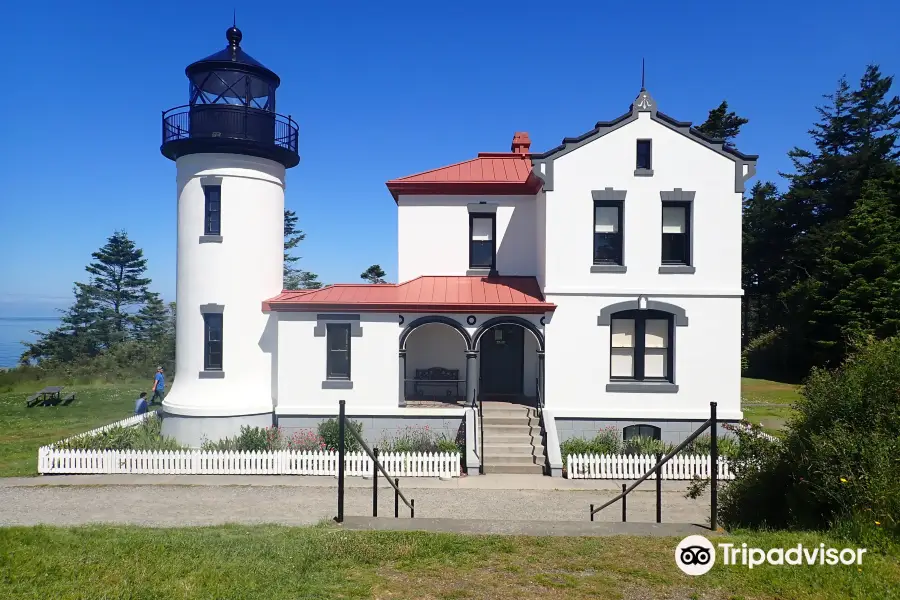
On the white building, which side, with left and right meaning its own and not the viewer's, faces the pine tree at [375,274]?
back

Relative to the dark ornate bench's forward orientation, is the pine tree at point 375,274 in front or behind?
behind

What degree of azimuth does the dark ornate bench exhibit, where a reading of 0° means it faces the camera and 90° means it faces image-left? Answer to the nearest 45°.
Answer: approximately 0°

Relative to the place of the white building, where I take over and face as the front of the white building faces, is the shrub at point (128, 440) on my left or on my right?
on my right

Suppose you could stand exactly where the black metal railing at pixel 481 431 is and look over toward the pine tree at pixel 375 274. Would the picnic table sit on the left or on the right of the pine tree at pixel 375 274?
left

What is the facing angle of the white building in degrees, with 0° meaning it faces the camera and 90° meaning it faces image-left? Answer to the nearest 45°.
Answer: approximately 0°
